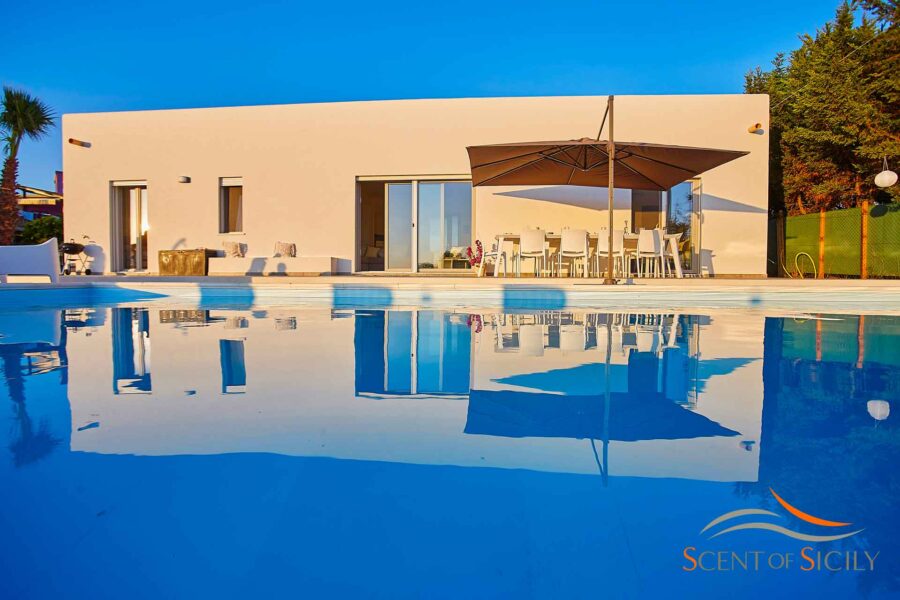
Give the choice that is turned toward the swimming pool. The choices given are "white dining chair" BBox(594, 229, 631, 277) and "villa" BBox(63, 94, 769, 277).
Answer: the villa

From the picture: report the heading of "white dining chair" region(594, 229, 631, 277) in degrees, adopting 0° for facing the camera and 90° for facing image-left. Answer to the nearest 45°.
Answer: approximately 180°

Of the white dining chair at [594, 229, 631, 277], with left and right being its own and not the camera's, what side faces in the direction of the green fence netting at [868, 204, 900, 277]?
right

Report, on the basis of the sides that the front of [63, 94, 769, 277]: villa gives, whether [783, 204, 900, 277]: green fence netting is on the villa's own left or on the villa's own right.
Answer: on the villa's own left

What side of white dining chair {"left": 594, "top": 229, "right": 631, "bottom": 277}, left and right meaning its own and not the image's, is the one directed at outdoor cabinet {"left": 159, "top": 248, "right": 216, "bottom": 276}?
left

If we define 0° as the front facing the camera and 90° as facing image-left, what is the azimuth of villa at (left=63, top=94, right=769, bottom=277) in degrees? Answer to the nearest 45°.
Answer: approximately 0°

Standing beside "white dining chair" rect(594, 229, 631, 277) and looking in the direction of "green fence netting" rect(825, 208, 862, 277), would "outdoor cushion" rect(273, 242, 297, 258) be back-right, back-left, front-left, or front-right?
back-left

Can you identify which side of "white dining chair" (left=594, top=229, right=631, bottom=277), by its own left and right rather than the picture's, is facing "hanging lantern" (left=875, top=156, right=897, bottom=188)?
right

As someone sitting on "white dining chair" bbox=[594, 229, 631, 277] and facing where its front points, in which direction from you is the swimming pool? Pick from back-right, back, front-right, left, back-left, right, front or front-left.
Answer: back

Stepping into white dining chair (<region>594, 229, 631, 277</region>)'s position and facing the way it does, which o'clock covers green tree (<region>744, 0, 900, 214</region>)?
The green tree is roughly at 2 o'clock from the white dining chair.

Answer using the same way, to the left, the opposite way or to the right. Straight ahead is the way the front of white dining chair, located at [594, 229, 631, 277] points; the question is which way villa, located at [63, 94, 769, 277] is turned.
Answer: the opposite way

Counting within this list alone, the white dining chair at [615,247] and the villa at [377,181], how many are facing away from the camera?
1
